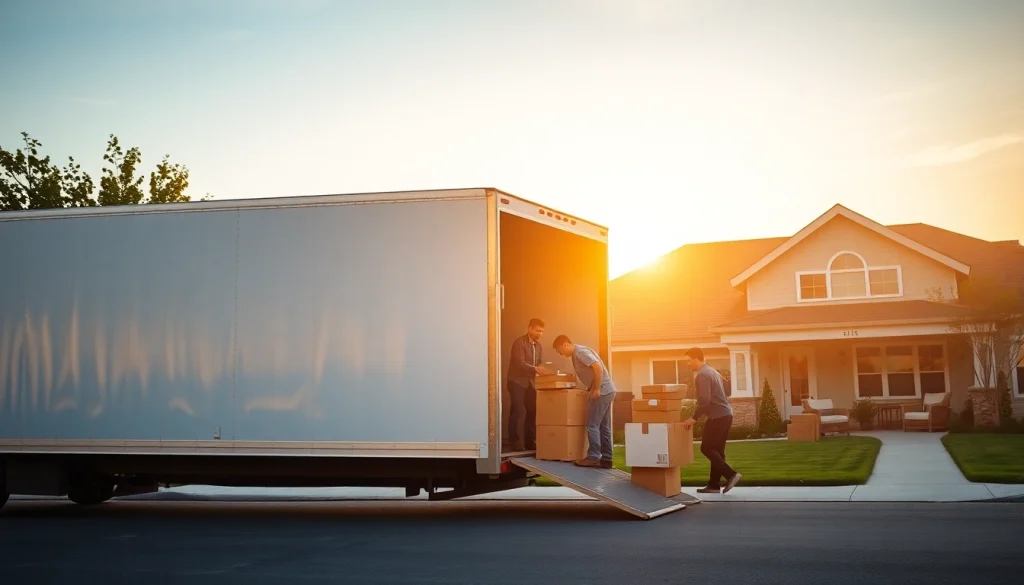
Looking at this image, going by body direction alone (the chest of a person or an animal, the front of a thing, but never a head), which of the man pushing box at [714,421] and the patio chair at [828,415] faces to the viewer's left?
the man pushing box

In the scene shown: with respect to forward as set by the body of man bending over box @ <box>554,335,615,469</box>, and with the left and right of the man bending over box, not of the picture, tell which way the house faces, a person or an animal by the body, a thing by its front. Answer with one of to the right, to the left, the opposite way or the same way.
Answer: to the left

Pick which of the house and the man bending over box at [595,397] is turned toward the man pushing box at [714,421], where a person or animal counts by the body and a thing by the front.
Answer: the house

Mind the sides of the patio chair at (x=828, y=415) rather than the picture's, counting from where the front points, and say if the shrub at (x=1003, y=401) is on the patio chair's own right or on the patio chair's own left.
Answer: on the patio chair's own left

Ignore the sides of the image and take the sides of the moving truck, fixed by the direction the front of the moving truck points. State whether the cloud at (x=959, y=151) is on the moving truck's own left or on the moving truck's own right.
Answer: on the moving truck's own right

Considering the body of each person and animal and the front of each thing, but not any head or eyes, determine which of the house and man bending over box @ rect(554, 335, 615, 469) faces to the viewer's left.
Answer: the man bending over box

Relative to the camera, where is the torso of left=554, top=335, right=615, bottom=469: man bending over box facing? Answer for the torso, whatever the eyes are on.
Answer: to the viewer's left

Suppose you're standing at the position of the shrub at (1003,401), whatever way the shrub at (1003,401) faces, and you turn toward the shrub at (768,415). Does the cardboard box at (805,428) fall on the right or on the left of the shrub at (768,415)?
left

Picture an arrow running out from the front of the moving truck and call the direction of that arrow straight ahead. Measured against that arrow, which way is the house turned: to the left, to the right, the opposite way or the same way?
to the left

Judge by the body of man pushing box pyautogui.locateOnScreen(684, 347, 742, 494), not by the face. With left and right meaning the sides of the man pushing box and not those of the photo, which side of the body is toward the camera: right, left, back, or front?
left

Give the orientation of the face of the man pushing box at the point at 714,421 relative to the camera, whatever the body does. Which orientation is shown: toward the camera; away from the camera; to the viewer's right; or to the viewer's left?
to the viewer's left
